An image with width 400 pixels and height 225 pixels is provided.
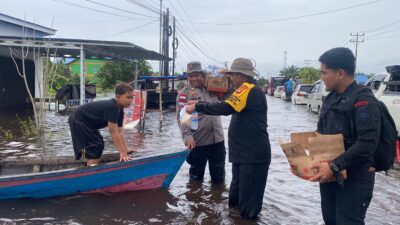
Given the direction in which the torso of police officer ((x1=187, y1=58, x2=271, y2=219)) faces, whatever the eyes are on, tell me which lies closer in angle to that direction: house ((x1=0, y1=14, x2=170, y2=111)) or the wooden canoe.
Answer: the wooden canoe

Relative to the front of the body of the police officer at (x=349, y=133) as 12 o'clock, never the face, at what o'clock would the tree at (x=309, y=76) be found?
The tree is roughly at 3 o'clock from the police officer.

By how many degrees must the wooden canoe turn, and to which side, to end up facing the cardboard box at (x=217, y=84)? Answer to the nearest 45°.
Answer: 0° — it already faces it

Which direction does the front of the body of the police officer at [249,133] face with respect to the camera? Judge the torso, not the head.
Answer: to the viewer's left

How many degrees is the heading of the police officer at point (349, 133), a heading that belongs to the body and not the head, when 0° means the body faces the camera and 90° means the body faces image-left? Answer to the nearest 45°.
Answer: approximately 90°

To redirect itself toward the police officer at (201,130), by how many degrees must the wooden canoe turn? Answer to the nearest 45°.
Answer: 0° — it already faces them

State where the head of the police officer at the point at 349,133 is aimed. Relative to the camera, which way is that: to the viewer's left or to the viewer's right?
to the viewer's left

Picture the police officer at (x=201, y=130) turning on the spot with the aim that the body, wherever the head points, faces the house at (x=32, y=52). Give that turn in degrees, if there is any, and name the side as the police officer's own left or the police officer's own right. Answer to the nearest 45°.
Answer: approximately 135° to the police officer's own right

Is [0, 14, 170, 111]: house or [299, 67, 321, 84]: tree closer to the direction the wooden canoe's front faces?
the tree

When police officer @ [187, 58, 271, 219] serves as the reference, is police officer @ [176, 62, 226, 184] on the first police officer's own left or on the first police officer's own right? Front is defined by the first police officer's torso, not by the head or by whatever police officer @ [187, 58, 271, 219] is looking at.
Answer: on the first police officer's own right

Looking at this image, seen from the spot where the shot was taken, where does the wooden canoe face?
facing to the right of the viewer
